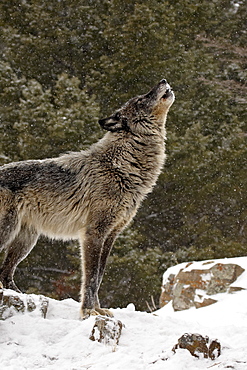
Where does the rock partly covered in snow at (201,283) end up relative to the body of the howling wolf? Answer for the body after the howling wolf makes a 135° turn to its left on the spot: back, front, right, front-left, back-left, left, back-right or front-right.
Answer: right

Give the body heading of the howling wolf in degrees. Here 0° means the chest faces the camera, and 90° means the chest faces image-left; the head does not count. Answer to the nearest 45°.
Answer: approximately 270°

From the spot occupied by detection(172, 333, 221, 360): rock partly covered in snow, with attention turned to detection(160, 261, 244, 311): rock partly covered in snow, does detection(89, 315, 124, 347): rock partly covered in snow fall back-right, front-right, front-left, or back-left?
front-left
